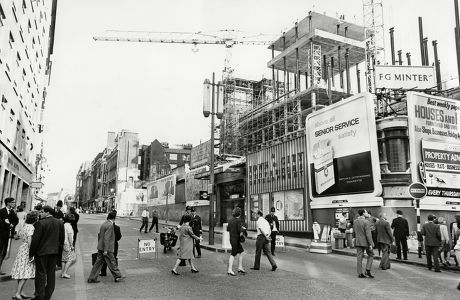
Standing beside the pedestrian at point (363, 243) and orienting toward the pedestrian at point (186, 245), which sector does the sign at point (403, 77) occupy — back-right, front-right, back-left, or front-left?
back-right

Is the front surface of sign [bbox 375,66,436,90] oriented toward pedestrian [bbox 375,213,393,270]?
yes

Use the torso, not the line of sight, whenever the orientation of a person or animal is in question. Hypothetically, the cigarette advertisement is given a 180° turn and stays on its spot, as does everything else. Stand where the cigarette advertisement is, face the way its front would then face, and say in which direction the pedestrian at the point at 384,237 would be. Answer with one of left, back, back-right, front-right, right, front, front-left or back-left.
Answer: back-right

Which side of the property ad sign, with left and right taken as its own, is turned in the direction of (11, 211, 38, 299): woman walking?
right

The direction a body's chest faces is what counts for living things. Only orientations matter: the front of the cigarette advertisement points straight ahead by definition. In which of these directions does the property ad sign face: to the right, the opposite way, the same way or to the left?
to the left

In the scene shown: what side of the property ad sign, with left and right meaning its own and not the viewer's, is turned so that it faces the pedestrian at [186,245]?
right

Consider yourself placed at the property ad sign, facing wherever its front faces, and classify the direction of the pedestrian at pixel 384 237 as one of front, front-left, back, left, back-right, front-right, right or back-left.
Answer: front-right

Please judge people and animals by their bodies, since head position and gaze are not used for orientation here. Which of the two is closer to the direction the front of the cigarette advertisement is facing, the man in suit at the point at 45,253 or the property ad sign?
the man in suit

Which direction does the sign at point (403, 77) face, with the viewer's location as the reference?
facing the viewer

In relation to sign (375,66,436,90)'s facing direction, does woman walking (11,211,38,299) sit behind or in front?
in front
